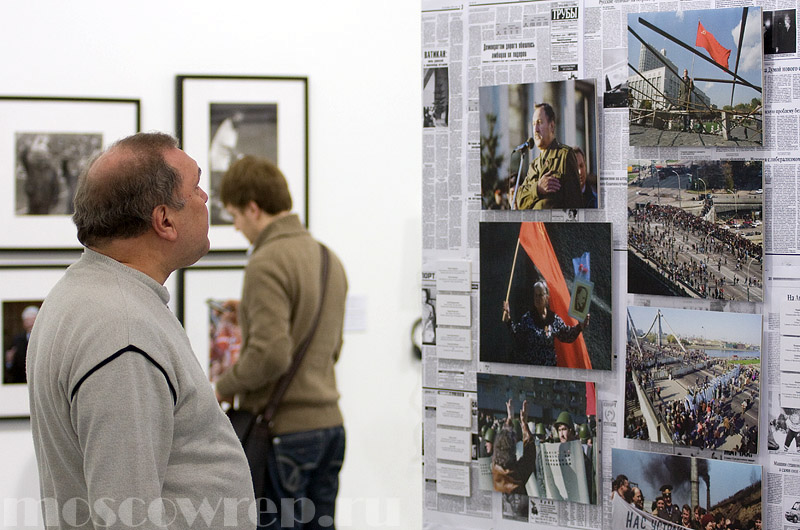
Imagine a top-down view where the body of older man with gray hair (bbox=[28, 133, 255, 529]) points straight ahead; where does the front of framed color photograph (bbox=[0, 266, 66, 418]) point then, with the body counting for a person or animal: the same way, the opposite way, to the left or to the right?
to the right

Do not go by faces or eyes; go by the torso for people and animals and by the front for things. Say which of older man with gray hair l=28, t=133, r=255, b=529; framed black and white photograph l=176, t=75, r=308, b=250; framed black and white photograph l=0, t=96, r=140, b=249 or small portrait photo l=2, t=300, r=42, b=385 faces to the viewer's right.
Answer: the older man with gray hair

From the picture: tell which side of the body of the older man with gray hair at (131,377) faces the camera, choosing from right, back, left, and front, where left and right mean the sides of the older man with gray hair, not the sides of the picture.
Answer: right

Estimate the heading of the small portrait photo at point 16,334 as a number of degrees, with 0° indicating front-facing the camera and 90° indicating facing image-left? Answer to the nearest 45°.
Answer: approximately 0°

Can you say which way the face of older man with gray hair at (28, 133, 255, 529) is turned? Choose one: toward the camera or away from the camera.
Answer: away from the camera

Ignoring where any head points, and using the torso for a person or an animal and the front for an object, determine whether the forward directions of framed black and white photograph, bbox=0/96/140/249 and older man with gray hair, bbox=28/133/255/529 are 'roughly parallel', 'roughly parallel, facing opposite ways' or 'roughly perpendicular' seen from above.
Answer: roughly perpendicular

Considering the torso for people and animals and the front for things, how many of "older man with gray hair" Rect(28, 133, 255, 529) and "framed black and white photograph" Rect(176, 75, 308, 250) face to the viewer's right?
1
